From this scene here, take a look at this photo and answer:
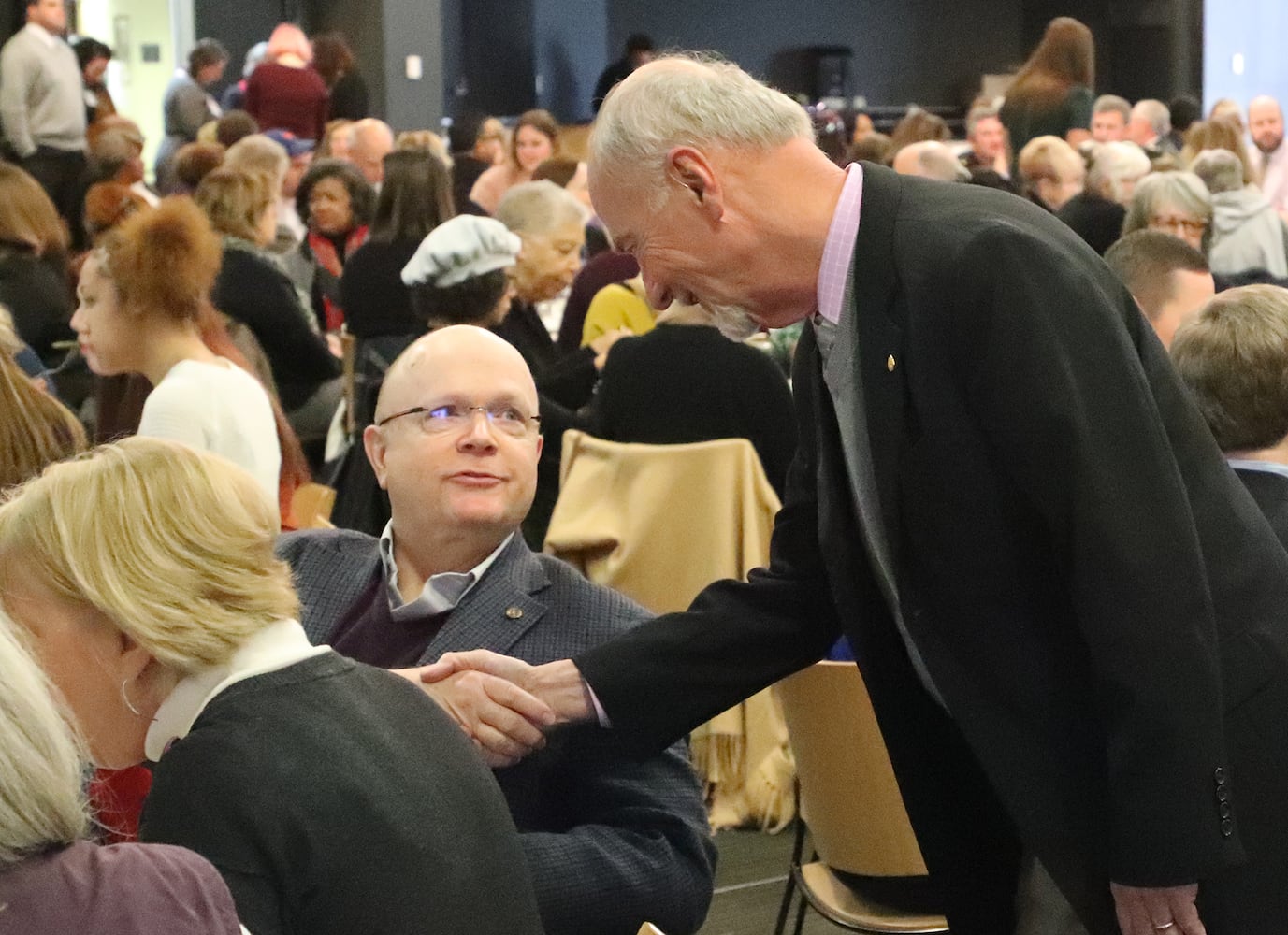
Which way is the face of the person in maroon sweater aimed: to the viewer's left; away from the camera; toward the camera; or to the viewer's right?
away from the camera

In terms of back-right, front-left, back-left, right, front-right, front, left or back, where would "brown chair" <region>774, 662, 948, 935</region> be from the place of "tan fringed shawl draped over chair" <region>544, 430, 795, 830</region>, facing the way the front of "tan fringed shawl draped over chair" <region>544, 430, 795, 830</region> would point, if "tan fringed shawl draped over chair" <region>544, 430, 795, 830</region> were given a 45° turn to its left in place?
back-left

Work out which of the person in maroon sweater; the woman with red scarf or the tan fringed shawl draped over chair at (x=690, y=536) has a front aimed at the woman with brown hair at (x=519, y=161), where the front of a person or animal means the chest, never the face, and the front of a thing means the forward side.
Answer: the tan fringed shawl draped over chair

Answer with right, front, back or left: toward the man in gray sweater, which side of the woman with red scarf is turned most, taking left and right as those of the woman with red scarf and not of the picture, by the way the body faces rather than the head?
right

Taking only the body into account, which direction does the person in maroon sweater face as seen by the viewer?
away from the camera

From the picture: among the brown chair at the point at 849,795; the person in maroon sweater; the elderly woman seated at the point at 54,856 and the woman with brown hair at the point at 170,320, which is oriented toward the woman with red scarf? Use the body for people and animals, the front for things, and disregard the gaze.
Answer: the elderly woman seated

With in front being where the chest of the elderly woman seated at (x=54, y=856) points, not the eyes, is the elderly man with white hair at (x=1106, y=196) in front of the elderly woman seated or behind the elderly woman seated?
in front

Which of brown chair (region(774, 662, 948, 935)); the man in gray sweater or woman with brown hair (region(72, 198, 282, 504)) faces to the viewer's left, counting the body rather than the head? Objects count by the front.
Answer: the woman with brown hair

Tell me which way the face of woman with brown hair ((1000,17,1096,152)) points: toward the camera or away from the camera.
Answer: away from the camera

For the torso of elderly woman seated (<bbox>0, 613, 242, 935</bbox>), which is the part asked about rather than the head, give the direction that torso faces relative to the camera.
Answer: away from the camera

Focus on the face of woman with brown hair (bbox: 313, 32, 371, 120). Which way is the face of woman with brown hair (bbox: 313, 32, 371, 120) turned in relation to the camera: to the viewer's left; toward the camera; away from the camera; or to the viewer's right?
away from the camera

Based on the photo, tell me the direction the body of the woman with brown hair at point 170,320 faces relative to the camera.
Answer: to the viewer's left

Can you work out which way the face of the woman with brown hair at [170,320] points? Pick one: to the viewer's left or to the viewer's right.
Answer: to the viewer's left

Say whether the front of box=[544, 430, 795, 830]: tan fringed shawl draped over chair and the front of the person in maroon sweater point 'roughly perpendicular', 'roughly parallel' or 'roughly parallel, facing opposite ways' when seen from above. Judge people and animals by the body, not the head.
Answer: roughly parallel

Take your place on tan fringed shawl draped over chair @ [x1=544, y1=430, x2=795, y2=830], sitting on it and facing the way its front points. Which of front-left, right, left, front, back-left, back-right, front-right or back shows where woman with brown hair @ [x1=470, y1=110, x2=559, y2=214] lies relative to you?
front
